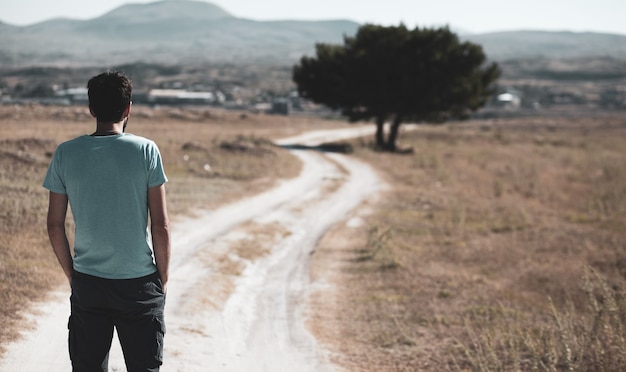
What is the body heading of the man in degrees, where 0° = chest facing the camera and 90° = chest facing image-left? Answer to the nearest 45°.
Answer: approximately 180°

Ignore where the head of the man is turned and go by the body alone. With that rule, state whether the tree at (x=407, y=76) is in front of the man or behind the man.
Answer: in front
